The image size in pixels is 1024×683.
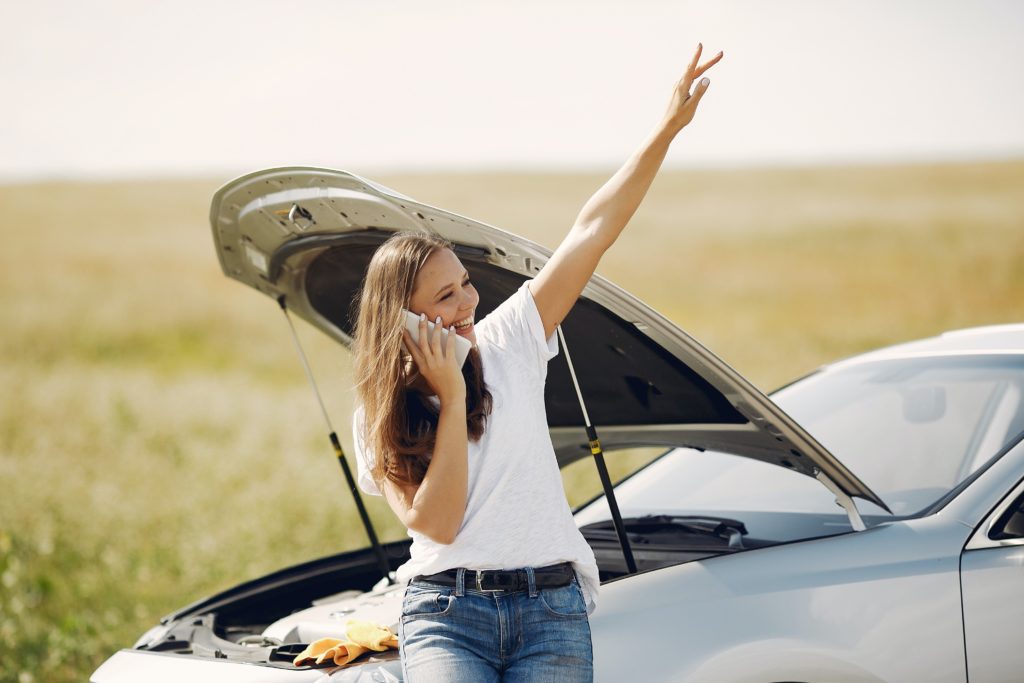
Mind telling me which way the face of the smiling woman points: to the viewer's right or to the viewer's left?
to the viewer's right

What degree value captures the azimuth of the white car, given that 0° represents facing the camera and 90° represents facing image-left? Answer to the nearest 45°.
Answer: approximately 45°

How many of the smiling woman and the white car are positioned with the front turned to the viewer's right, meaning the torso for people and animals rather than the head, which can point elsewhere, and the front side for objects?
0

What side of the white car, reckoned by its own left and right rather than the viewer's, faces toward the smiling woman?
front

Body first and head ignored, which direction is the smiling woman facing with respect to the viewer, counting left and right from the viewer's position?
facing the viewer
